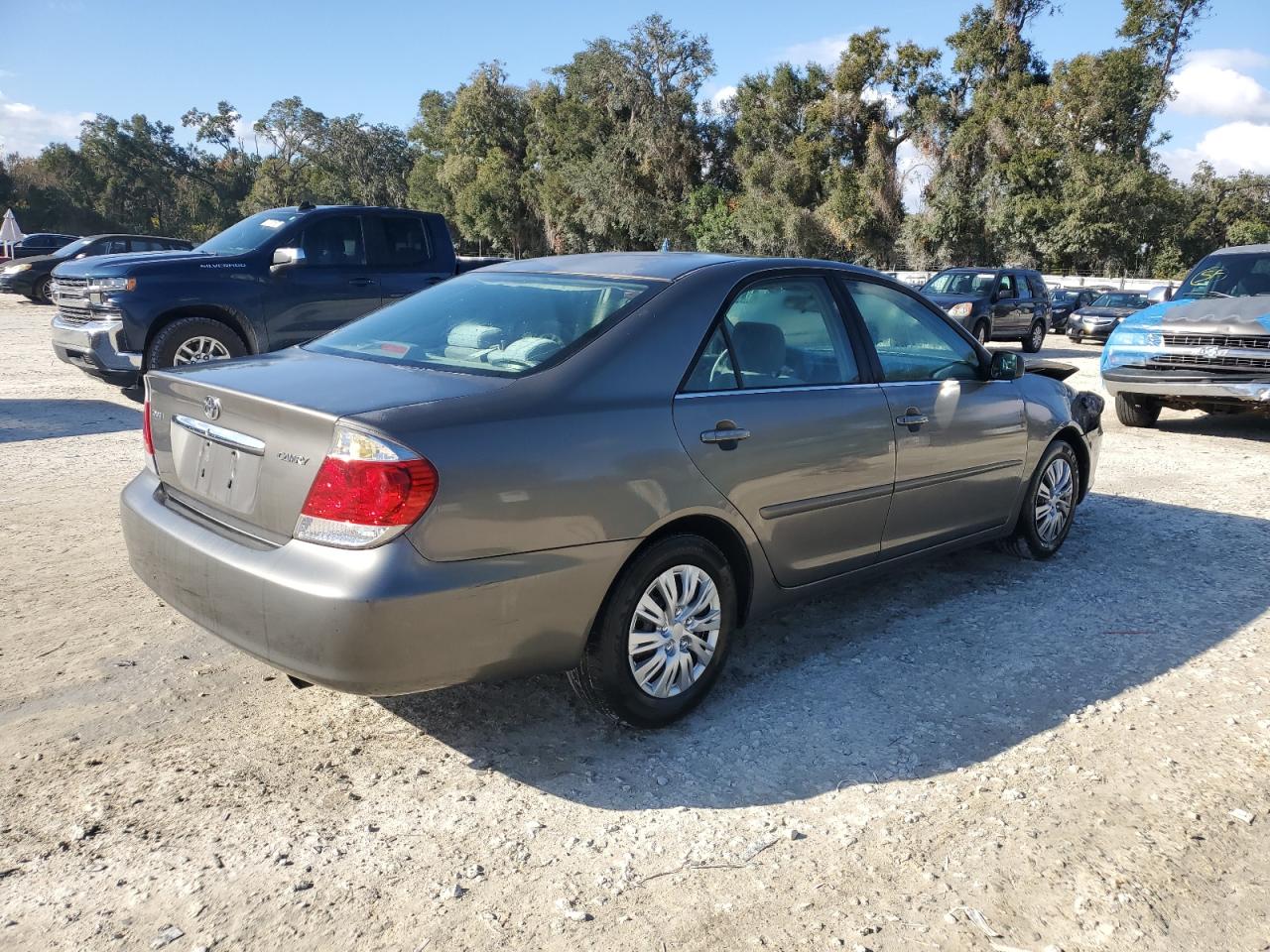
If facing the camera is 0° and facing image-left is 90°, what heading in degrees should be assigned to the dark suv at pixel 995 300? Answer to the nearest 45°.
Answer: approximately 45°

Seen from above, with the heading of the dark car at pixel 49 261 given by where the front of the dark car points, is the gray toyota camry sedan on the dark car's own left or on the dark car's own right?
on the dark car's own left

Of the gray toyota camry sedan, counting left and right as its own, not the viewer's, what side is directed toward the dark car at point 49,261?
left

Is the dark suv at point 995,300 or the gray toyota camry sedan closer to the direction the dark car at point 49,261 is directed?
the gray toyota camry sedan

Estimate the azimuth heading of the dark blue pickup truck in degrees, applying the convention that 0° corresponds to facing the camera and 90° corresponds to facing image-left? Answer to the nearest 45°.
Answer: approximately 45°

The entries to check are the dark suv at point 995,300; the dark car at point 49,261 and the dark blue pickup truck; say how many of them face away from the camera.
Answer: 0

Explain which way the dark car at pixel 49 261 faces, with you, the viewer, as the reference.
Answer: facing the viewer and to the left of the viewer

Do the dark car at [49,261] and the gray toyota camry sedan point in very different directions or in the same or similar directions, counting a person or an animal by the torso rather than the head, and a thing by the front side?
very different directions

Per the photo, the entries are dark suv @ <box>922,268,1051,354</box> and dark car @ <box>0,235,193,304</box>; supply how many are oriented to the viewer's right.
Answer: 0

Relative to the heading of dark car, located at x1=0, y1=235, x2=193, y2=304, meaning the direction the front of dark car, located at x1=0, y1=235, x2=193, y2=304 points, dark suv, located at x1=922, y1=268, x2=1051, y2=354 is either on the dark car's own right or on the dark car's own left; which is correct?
on the dark car's own left

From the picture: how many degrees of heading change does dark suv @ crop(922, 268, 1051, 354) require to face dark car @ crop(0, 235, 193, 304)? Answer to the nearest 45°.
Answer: approximately 45° to its right

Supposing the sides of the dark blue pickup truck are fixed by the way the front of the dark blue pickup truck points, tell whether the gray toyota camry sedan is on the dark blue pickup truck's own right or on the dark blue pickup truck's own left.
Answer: on the dark blue pickup truck's own left

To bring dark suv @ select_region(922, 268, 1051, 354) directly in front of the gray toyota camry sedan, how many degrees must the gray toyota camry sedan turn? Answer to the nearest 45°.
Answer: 0° — it already faces it

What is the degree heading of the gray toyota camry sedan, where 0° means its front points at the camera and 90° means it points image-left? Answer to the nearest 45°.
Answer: approximately 225°
